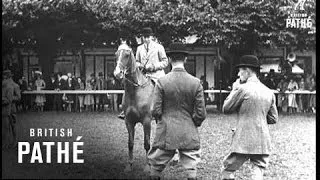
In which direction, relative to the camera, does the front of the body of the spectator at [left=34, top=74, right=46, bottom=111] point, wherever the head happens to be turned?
toward the camera

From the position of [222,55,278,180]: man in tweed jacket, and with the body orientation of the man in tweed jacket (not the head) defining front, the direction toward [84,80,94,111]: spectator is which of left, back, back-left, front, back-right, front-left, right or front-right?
front

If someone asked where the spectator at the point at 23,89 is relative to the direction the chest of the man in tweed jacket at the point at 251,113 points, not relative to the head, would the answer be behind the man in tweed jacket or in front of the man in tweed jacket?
in front

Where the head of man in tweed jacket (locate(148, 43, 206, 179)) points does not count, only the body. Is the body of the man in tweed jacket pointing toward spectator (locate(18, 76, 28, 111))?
no

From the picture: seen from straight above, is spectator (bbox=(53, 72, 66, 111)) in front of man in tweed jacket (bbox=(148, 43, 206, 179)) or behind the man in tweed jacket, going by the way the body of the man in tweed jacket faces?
in front

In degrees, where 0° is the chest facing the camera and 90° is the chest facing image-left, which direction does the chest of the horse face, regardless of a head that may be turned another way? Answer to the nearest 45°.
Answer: approximately 45°

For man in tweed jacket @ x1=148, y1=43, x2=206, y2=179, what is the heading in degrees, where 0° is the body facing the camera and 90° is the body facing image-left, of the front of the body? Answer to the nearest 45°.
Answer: approximately 180°

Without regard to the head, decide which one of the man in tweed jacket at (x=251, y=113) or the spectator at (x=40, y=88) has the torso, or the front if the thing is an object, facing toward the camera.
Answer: the spectator

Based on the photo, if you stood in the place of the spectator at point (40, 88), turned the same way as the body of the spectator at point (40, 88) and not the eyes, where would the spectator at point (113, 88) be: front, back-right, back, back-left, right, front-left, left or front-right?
back-left

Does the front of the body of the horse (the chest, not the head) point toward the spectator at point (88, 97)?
no

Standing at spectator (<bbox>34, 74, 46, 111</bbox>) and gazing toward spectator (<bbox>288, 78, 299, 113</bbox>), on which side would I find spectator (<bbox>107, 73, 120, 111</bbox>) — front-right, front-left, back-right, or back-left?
front-left

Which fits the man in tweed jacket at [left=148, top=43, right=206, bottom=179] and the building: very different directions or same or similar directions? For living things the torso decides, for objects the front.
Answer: very different directions

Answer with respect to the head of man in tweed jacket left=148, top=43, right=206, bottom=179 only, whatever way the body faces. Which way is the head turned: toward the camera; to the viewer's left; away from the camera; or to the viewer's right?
away from the camera

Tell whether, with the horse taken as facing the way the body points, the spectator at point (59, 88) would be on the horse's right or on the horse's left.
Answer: on the horse's right

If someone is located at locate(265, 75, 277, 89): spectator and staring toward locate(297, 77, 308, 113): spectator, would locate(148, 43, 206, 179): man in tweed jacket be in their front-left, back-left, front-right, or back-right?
back-right

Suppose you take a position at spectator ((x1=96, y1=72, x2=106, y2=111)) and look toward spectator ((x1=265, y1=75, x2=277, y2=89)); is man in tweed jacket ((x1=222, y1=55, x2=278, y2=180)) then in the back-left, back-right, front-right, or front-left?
front-right

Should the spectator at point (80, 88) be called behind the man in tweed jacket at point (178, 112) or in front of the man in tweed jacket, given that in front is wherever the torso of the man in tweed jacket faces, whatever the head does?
in front

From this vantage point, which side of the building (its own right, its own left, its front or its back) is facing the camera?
front
